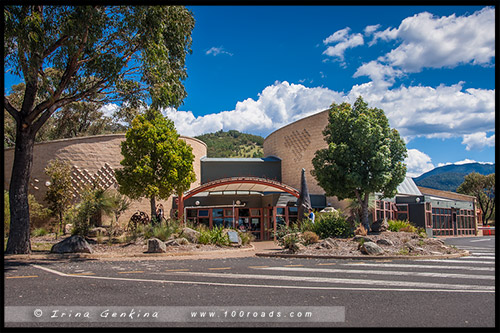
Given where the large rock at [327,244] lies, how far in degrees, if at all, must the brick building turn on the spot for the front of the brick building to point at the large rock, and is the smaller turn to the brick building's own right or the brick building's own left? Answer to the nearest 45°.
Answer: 0° — it already faces it

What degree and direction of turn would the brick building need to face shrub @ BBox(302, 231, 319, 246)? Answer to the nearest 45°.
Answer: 0° — it already faces it

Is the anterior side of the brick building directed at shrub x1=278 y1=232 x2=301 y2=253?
yes

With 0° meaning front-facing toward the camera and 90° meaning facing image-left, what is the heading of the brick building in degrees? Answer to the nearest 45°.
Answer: approximately 0°

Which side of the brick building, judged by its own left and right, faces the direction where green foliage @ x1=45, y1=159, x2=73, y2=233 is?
right
